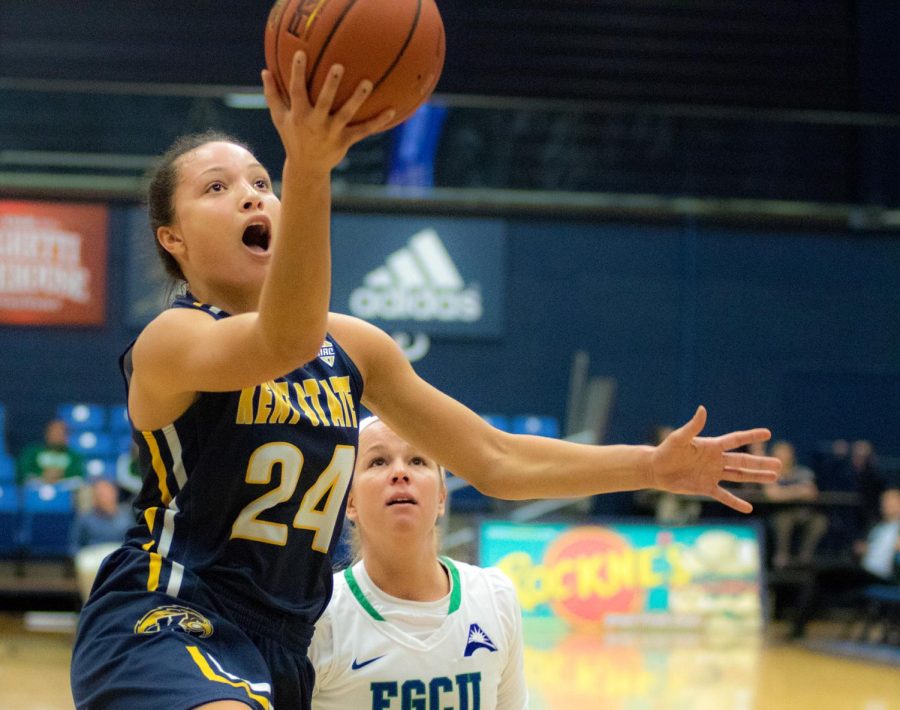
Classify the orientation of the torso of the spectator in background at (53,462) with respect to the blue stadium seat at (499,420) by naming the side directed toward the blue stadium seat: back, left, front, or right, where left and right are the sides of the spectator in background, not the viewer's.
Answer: left

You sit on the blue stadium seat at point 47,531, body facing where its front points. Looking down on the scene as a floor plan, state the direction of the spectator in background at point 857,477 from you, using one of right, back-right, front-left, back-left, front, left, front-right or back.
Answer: left

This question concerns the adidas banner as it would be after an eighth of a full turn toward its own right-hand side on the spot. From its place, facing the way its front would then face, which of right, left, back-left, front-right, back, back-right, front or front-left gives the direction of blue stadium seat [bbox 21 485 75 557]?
front

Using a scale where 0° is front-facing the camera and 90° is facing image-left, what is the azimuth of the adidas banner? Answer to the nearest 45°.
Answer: approximately 0°

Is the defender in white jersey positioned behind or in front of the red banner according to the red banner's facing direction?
in front

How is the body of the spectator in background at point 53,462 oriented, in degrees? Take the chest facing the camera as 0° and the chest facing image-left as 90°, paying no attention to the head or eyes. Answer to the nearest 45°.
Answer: approximately 0°

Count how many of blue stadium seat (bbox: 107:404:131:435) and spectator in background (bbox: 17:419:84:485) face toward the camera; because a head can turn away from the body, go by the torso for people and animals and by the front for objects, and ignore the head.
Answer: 2

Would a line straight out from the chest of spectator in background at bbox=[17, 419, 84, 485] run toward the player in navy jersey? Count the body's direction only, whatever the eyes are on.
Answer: yes

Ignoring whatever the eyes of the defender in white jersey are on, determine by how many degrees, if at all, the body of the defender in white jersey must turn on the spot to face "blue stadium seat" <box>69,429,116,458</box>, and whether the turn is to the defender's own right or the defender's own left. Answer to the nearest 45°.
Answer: approximately 180°

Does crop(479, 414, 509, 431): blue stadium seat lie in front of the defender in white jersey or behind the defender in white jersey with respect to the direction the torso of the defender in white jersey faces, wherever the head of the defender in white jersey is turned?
behind

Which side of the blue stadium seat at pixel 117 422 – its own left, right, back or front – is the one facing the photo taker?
front

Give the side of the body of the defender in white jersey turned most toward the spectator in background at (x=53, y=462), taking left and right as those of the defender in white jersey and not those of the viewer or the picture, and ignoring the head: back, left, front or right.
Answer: back

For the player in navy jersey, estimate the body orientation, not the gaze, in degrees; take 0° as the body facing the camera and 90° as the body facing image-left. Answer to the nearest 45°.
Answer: approximately 315°

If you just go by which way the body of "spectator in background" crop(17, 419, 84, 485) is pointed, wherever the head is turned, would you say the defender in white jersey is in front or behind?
in front

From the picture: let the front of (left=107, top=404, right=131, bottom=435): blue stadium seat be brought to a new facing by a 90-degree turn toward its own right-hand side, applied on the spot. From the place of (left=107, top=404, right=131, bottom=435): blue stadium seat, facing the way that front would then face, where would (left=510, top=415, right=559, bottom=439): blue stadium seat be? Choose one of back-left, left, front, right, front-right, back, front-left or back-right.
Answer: back

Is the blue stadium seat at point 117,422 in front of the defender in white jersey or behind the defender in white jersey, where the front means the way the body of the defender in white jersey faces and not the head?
behind

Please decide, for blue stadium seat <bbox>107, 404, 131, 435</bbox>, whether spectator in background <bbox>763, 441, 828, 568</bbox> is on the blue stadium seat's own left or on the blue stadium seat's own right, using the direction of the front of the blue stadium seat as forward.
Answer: on the blue stadium seat's own left
